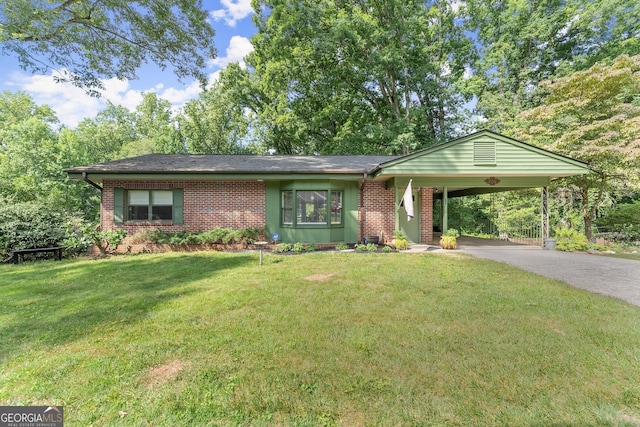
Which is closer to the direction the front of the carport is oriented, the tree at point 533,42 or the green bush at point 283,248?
the green bush

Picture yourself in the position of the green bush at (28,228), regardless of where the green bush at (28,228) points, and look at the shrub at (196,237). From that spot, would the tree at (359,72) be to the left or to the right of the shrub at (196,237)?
left

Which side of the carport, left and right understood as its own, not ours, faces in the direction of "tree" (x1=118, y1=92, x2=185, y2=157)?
right

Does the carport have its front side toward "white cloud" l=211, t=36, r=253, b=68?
no

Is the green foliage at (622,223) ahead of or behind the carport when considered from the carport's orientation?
behind

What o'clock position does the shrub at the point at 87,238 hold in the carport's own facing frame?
The shrub is roughly at 2 o'clock from the carport.

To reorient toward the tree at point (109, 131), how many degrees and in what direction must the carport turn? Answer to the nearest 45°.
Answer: approximately 90° to its right

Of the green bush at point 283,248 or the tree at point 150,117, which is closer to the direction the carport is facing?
the green bush

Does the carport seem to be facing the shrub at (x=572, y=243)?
no

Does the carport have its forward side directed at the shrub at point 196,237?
no

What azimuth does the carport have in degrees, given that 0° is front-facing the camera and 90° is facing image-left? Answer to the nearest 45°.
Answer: approximately 0°

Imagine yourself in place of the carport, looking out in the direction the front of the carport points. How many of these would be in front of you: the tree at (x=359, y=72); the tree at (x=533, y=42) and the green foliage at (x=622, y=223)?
0

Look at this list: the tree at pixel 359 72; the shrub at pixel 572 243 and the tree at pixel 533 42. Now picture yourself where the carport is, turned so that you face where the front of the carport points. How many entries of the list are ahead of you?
0

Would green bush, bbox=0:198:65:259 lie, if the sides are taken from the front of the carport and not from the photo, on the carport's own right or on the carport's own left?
on the carport's own right

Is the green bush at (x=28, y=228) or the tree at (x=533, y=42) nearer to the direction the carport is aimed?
the green bush

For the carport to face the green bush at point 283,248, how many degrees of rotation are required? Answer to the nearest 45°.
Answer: approximately 45° to its right

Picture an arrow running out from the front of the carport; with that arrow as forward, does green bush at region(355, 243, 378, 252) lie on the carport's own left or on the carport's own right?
on the carport's own right
